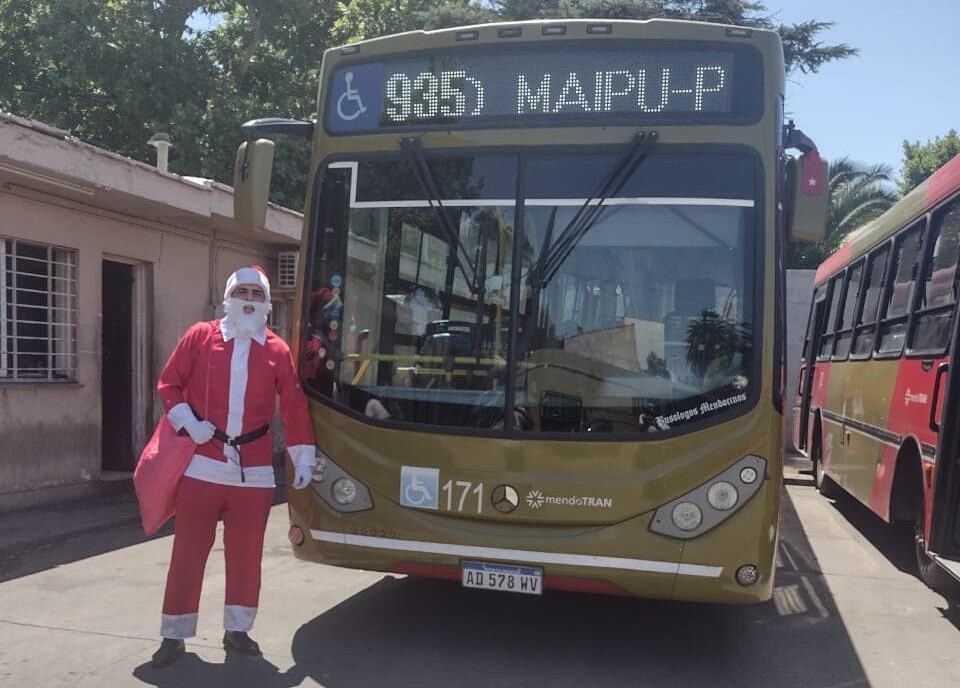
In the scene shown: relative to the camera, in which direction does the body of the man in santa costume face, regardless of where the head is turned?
toward the camera

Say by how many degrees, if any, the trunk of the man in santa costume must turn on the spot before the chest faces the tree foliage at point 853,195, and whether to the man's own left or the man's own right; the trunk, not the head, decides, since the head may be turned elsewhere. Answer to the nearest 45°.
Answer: approximately 135° to the man's own left

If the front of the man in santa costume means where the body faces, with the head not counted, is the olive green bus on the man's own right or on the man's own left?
on the man's own left

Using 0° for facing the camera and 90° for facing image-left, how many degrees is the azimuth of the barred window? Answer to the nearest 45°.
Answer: approximately 315°

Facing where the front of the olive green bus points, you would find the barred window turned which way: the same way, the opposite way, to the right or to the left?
to the left

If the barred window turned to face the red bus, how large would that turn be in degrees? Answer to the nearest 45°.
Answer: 0° — it already faces it

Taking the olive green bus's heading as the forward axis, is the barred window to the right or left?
on its right

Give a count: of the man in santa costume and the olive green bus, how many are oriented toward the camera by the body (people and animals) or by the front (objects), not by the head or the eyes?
2

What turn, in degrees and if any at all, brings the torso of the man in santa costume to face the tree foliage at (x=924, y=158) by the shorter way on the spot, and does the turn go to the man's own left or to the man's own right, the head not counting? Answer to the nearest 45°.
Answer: approximately 135° to the man's own left

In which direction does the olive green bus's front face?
toward the camera

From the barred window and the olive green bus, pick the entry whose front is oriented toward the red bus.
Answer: the barred window

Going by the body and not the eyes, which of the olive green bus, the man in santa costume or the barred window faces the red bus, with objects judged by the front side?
the barred window
